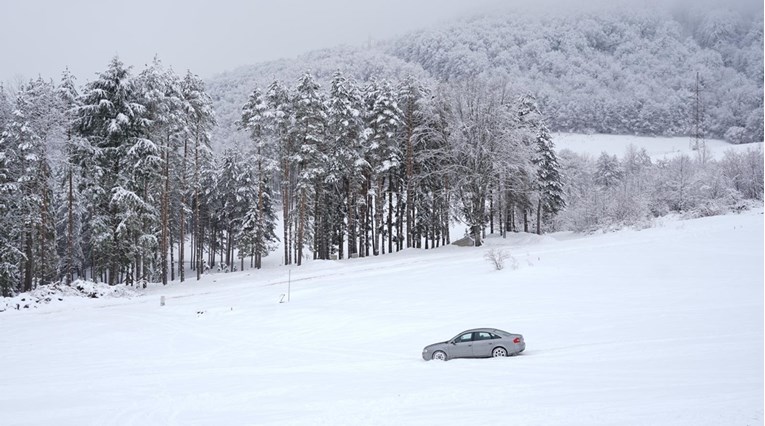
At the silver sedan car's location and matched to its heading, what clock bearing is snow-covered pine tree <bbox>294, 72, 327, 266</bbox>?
The snow-covered pine tree is roughly at 2 o'clock from the silver sedan car.

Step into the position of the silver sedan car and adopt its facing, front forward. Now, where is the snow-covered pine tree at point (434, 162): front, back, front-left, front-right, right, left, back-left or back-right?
right

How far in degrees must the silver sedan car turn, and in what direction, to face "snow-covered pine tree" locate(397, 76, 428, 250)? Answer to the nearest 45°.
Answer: approximately 90° to its right

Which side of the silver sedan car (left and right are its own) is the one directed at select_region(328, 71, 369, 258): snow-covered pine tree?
right

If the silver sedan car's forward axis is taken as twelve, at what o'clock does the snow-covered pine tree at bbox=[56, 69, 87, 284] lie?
The snow-covered pine tree is roughly at 1 o'clock from the silver sedan car.

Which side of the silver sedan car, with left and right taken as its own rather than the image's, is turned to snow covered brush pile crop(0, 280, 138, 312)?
front

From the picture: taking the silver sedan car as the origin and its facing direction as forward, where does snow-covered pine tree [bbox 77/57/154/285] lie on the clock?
The snow-covered pine tree is roughly at 1 o'clock from the silver sedan car.

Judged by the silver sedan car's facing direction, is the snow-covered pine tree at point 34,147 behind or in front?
in front

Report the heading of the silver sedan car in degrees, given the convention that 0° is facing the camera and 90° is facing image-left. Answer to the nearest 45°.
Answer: approximately 90°

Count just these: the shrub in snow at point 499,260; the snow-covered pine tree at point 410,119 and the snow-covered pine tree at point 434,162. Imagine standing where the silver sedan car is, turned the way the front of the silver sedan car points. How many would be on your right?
3

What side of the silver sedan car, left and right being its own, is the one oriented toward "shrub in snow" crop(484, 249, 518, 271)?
right

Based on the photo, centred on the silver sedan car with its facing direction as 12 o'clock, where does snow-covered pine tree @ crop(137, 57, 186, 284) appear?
The snow-covered pine tree is roughly at 1 o'clock from the silver sedan car.
